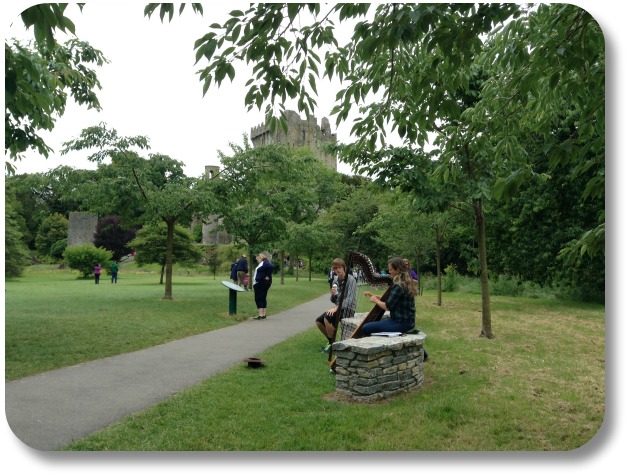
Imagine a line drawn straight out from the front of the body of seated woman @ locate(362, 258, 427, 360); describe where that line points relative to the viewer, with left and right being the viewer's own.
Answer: facing to the left of the viewer

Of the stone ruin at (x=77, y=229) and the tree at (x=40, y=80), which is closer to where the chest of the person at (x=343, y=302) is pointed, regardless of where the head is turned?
the tree

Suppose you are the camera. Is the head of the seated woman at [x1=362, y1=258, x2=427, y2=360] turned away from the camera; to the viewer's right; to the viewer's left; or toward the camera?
to the viewer's left

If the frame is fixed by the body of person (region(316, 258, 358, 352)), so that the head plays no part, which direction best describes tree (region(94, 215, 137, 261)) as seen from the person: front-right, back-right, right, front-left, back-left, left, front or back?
right

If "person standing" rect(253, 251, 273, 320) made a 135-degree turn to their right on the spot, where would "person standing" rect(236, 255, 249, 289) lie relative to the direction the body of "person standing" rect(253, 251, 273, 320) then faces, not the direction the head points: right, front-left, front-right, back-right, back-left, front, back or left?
front-left
